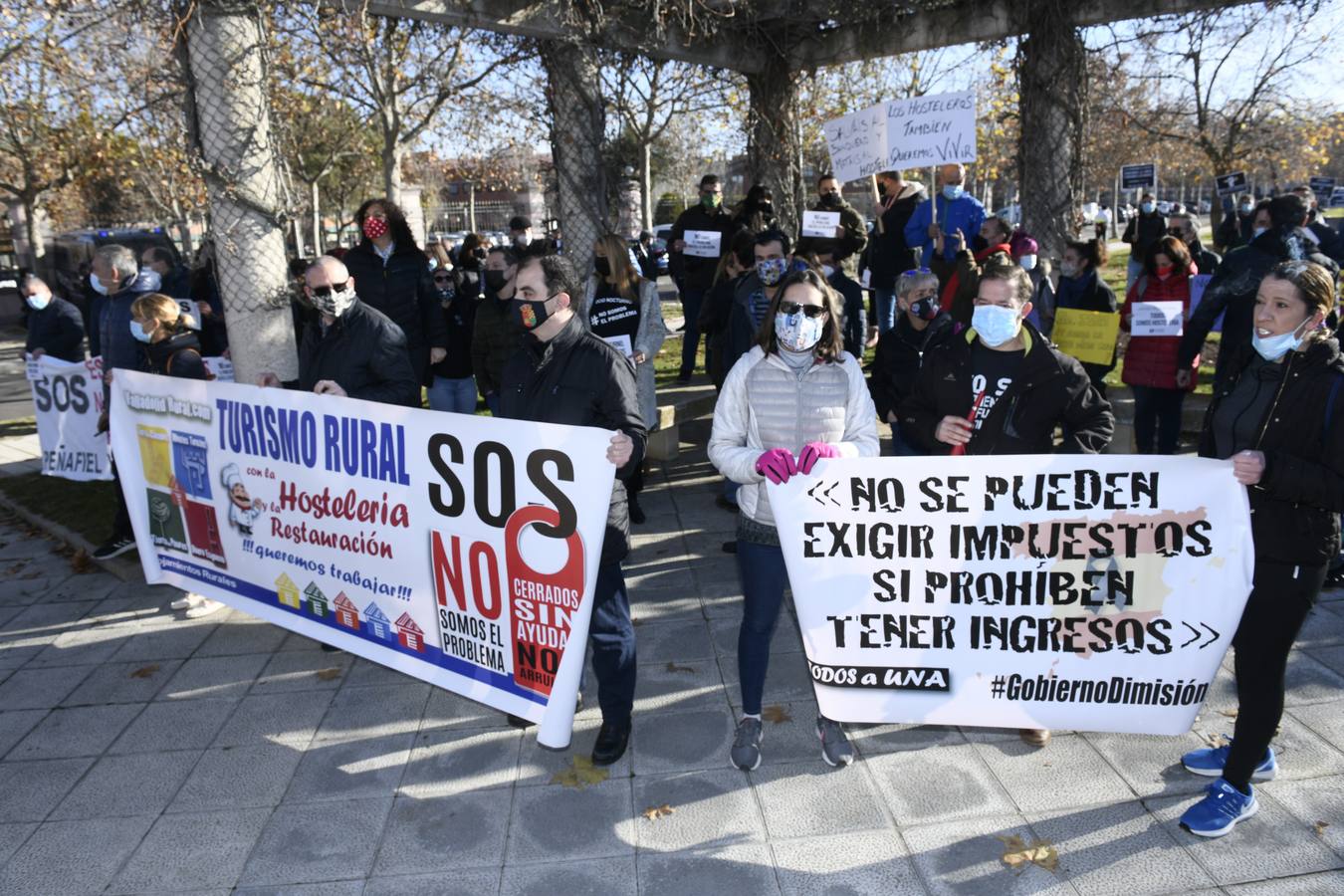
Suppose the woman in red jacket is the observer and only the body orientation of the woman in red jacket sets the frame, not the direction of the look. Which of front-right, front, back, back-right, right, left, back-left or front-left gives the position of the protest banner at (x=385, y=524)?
front-right

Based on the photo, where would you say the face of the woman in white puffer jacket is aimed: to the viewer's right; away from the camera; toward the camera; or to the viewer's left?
toward the camera

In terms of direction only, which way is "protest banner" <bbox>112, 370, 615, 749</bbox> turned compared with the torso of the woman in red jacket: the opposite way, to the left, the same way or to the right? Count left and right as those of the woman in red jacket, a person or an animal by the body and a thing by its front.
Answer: the same way

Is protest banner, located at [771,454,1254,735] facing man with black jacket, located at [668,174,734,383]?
no

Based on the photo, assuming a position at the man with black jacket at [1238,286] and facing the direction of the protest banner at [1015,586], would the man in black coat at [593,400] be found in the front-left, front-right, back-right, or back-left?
front-right

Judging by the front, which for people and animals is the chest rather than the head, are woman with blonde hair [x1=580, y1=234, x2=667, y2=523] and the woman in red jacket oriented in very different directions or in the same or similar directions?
same or similar directions

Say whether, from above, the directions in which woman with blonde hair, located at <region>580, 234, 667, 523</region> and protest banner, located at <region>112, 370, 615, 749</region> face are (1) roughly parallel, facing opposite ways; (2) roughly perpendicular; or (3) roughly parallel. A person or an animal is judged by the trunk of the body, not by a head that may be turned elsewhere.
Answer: roughly parallel

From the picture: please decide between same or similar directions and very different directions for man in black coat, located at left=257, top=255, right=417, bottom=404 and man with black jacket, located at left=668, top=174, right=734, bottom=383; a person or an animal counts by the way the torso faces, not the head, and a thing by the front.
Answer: same or similar directions

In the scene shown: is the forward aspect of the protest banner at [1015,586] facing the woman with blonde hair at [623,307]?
no

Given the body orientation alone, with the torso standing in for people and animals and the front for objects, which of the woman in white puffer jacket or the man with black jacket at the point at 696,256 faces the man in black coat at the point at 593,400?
the man with black jacket

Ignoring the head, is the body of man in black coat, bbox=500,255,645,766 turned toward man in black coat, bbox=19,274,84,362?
no

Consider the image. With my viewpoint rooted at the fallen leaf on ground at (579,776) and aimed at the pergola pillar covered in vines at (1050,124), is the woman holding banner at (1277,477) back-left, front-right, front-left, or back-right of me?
front-right

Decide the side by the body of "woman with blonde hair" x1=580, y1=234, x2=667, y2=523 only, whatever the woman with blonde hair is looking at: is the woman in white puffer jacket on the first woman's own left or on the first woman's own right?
on the first woman's own left

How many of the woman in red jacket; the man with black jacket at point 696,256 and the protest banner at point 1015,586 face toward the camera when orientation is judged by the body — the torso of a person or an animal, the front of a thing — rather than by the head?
3

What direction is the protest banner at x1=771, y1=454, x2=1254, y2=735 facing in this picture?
toward the camera

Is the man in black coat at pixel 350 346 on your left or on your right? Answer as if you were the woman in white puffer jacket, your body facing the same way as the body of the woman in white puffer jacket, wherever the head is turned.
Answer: on your right

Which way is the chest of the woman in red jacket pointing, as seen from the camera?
toward the camera

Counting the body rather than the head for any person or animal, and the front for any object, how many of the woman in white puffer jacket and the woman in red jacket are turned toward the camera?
2

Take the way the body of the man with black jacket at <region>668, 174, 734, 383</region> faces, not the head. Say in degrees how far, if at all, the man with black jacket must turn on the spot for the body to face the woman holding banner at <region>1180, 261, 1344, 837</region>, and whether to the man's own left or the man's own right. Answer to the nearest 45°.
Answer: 0° — they already face them
